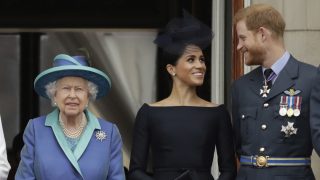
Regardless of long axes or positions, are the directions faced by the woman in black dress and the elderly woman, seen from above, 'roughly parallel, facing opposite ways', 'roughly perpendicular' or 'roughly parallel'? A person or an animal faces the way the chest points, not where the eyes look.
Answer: roughly parallel

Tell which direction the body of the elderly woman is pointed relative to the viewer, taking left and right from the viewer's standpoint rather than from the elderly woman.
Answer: facing the viewer

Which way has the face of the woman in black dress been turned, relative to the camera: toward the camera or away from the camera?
toward the camera

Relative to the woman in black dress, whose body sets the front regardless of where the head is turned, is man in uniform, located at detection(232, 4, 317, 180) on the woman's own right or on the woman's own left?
on the woman's own left

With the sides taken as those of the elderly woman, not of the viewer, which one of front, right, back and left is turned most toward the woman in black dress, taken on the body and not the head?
left

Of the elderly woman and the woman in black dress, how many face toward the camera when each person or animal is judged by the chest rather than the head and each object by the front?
2

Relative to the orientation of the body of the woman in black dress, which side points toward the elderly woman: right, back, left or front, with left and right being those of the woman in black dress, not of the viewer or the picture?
right

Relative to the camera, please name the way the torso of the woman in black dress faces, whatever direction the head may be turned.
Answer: toward the camera

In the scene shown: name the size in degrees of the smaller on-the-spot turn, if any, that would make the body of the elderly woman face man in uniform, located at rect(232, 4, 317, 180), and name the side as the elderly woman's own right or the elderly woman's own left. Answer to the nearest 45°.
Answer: approximately 90° to the elderly woman's own left
